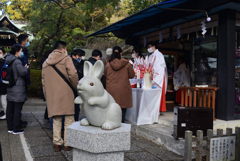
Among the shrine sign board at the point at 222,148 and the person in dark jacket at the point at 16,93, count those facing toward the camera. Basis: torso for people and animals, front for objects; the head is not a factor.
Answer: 1

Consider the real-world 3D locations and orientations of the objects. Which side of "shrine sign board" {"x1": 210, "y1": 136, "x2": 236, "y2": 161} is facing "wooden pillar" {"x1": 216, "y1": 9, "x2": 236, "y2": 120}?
back

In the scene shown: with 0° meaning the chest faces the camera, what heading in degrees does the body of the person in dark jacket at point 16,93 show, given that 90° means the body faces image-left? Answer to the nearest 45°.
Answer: approximately 270°

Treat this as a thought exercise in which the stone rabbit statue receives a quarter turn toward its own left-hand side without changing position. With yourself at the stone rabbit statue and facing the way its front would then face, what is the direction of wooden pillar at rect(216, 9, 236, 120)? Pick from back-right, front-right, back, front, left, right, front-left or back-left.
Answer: left

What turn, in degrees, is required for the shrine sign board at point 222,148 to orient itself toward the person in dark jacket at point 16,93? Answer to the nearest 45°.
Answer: approximately 90° to its right

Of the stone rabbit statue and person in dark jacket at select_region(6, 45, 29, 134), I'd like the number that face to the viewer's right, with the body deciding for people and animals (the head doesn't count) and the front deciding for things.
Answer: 1

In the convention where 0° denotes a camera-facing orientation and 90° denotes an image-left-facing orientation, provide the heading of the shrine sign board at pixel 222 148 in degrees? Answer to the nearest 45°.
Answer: approximately 0°

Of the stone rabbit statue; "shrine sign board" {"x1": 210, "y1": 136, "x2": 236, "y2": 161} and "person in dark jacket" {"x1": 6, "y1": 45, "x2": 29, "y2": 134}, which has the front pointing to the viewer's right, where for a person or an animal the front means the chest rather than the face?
the person in dark jacket
